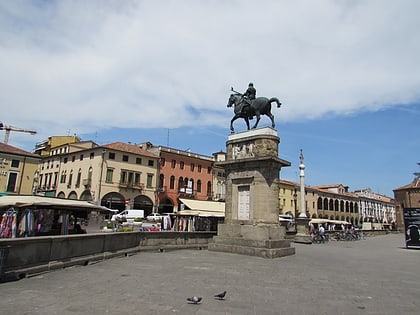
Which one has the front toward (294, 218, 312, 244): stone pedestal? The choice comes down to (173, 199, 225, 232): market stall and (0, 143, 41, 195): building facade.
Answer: the building facade

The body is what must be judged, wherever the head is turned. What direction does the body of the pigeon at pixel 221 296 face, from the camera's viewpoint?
to the viewer's right

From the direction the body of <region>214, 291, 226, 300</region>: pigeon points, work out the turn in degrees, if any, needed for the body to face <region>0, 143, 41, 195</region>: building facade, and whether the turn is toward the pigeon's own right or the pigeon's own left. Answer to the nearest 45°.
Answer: approximately 135° to the pigeon's own left

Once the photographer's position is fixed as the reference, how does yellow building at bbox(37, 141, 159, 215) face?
facing the viewer

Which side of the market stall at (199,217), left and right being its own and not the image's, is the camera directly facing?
front

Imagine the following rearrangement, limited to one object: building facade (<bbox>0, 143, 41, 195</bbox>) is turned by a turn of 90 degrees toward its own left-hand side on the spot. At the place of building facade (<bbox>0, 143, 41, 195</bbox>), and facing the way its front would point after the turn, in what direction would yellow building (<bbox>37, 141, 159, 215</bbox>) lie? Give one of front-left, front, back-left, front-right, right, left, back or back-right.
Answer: front-right

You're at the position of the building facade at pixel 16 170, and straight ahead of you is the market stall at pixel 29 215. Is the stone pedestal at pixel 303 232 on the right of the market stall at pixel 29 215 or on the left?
left

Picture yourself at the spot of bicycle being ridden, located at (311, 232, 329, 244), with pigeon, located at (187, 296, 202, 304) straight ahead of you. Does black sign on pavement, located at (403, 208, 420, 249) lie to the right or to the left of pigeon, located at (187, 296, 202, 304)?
left

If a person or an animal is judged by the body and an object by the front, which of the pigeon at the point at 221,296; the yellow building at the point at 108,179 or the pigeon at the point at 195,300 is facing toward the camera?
the yellow building

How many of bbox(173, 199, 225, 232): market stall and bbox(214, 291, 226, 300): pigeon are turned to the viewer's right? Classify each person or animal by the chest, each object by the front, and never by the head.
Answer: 1

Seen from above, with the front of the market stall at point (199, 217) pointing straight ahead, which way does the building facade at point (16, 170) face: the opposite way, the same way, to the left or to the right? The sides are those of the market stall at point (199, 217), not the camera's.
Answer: the same way

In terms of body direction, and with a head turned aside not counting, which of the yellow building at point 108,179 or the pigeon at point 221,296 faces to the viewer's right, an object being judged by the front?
the pigeon

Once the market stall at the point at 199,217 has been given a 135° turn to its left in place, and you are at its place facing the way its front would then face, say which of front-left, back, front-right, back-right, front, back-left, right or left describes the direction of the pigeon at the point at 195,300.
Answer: back-right

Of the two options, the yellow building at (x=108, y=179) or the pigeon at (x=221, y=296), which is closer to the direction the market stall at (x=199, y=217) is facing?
the pigeon

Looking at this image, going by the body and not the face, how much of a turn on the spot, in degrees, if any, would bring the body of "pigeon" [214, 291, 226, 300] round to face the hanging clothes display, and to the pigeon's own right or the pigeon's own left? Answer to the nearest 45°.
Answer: approximately 135° to the pigeon's own left
